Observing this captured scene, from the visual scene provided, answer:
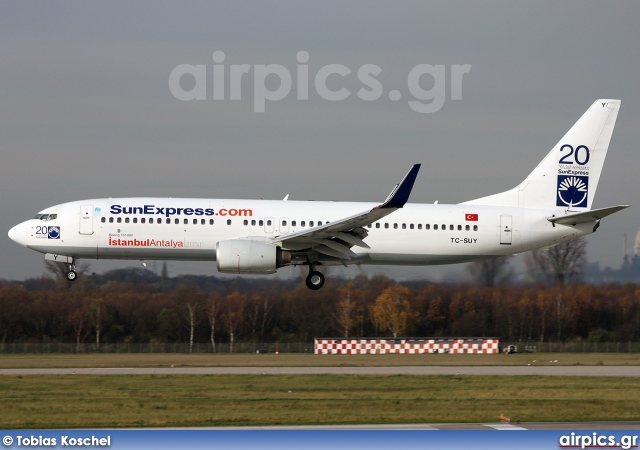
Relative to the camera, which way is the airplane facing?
to the viewer's left
